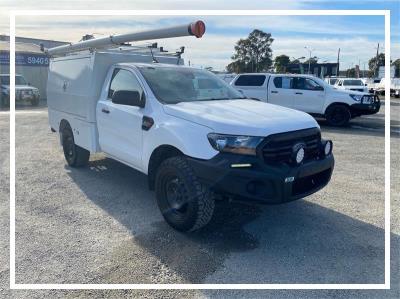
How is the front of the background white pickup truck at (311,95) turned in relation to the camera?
facing the viewer and to the right of the viewer

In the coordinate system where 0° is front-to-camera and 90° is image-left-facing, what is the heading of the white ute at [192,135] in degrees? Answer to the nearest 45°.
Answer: approximately 315°

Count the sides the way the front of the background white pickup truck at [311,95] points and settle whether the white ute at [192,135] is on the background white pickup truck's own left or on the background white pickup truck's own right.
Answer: on the background white pickup truck's own right

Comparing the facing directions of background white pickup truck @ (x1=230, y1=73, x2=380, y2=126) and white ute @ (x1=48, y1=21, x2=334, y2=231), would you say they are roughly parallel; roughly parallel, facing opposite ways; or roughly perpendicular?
roughly parallel

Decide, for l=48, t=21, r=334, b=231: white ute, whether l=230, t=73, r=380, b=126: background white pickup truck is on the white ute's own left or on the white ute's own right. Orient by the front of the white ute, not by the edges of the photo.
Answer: on the white ute's own left

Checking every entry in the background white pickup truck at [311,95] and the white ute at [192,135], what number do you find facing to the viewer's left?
0
